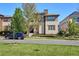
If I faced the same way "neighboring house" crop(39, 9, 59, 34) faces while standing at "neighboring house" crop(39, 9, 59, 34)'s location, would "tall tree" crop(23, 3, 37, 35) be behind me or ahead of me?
ahead

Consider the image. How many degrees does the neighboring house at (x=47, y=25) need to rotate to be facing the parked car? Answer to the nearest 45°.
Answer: approximately 45° to its right

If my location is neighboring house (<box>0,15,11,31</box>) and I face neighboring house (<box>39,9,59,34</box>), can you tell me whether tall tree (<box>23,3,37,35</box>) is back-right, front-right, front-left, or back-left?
front-right

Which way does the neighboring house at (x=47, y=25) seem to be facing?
toward the camera
